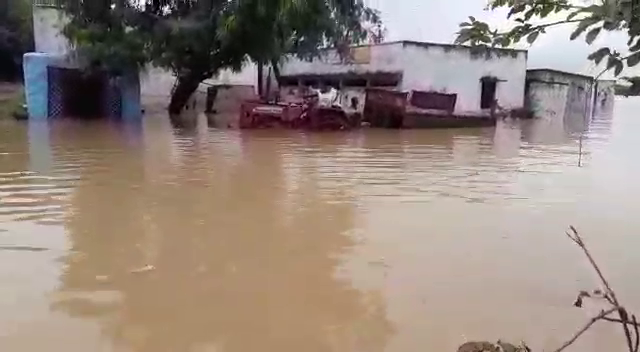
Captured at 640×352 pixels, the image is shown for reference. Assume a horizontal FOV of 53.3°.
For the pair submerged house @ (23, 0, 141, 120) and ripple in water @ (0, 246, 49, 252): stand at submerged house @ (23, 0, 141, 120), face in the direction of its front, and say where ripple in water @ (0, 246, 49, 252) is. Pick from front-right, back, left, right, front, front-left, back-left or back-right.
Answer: front

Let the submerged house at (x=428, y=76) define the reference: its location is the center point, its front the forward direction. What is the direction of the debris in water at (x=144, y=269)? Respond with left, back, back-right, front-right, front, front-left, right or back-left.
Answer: front

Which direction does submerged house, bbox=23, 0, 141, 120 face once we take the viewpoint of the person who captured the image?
facing the viewer

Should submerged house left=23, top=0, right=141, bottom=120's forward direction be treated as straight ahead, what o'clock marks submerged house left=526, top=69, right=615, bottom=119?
submerged house left=526, top=69, right=615, bottom=119 is roughly at 9 o'clock from submerged house left=23, top=0, right=141, bottom=120.

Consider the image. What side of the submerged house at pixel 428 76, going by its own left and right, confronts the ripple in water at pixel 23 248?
front

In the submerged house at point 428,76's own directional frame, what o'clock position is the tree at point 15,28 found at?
The tree is roughly at 3 o'clock from the submerged house.

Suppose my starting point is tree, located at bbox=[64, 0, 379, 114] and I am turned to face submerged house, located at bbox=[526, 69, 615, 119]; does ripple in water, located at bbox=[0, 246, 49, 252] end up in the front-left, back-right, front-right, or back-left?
back-right

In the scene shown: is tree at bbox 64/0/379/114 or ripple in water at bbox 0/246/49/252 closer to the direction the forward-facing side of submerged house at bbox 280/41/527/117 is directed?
the ripple in water

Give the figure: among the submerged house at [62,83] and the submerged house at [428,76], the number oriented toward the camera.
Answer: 2

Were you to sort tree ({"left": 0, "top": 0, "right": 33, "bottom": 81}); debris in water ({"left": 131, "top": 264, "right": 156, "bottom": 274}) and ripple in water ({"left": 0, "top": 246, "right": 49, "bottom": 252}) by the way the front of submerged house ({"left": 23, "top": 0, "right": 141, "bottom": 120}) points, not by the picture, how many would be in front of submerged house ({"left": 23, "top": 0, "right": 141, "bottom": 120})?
2

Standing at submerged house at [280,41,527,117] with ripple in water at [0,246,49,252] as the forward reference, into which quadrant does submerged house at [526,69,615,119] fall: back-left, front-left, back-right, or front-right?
back-left

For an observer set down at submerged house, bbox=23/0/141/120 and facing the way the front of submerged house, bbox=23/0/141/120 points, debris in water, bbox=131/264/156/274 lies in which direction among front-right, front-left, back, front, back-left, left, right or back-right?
front
